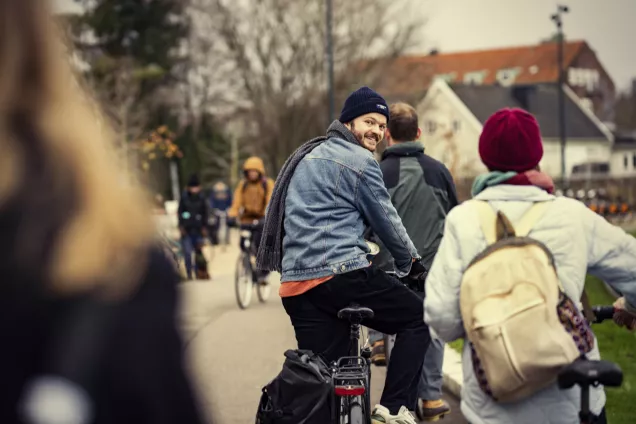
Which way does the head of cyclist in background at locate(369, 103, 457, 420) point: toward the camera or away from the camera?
away from the camera

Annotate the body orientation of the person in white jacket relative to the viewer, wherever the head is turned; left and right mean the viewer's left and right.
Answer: facing away from the viewer

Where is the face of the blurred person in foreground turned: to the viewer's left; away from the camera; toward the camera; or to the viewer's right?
away from the camera

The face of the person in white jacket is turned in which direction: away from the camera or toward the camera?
away from the camera

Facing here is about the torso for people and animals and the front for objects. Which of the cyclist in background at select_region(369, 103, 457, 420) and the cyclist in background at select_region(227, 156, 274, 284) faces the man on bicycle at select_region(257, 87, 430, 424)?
the cyclist in background at select_region(227, 156, 274, 284)

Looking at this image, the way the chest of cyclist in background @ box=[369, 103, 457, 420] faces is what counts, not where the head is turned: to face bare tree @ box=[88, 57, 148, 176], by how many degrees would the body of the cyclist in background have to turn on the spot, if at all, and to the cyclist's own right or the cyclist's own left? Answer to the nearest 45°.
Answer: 0° — they already face it

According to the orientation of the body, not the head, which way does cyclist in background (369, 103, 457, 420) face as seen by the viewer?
away from the camera

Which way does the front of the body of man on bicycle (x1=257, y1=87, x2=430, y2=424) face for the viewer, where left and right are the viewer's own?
facing away from the viewer and to the right of the viewer

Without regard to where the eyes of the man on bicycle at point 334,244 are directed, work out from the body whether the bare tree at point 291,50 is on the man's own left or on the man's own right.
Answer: on the man's own left

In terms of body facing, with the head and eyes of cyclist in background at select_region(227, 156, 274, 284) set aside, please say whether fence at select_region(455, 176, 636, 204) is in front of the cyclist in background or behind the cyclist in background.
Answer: behind

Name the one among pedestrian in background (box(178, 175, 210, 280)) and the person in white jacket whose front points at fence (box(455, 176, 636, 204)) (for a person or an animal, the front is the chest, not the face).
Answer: the person in white jacket
